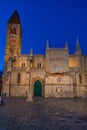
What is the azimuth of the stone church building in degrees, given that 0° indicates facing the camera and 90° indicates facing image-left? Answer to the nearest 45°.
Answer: approximately 0°
